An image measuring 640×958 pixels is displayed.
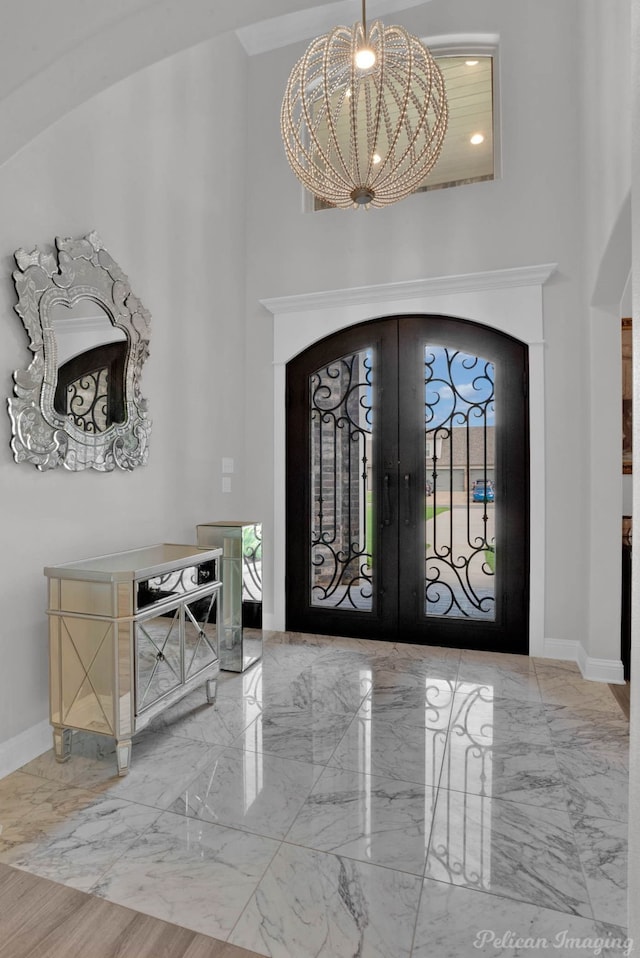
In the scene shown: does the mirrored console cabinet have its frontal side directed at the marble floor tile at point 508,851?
yes

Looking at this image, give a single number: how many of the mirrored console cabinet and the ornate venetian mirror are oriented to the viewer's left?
0

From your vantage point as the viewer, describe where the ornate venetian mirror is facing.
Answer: facing the viewer and to the right of the viewer

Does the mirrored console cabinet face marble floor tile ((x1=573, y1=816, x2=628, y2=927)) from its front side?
yes

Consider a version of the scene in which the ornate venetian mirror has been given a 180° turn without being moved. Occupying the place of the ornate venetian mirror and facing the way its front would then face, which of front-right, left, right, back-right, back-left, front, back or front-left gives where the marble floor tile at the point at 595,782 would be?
back

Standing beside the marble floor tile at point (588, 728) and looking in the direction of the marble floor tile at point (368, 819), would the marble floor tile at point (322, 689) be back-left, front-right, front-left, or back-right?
front-right

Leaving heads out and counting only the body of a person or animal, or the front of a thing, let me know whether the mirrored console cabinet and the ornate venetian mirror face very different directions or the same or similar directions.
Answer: same or similar directions

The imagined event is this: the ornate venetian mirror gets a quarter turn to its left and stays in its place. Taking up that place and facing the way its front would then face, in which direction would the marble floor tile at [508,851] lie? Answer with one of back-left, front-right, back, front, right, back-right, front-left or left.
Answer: right

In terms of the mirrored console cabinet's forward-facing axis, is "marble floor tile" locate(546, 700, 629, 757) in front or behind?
in front

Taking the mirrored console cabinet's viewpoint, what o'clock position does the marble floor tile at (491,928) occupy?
The marble floor tile is roughly at 12 o'clock from the mirrored console cabinet.

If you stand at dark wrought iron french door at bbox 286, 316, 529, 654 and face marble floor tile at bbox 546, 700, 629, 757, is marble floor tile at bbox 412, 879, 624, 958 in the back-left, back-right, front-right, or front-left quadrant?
front-right
